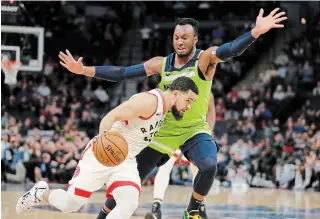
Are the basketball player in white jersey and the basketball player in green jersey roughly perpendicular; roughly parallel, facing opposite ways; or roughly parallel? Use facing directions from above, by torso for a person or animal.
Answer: roughly perpendicular

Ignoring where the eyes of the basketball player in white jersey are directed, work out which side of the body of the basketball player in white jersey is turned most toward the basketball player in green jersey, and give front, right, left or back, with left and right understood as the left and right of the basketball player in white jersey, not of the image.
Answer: left

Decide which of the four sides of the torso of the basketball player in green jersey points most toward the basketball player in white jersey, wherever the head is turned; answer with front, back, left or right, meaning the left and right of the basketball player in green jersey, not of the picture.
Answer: front

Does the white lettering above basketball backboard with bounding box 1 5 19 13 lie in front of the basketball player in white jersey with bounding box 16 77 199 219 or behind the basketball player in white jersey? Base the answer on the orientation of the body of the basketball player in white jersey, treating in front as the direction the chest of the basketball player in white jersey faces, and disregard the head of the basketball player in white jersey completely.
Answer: behind

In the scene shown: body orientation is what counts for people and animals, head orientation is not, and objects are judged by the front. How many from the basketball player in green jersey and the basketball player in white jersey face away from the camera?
0

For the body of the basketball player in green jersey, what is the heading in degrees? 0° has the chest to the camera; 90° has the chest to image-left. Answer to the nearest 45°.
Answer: approximately 45°

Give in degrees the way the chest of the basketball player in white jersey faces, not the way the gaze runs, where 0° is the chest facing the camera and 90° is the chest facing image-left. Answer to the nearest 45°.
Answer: approximately 315°

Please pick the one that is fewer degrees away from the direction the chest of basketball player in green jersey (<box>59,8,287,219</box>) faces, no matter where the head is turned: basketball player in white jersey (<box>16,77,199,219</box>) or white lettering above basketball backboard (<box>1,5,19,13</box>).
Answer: the basketball player in white jersey

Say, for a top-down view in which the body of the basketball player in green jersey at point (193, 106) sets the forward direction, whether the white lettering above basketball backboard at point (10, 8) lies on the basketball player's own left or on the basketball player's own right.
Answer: on the basketball player's own right
